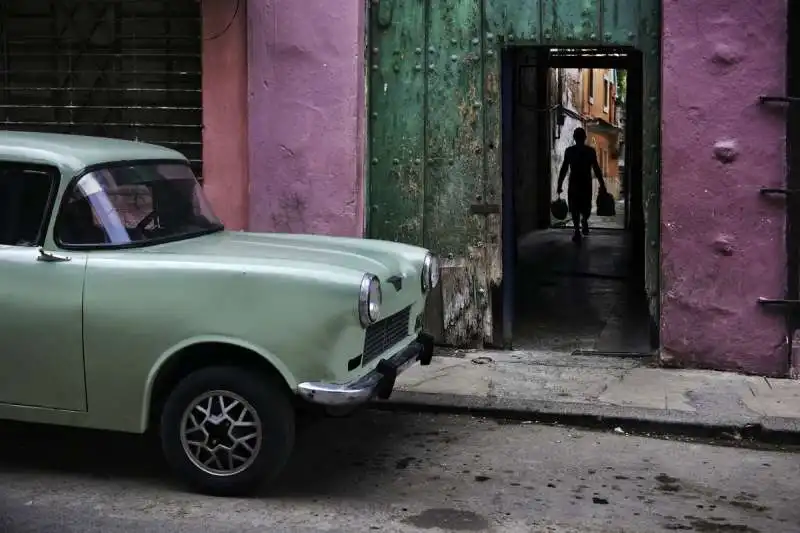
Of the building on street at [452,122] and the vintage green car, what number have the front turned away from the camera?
0

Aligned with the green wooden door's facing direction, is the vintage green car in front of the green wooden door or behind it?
in front

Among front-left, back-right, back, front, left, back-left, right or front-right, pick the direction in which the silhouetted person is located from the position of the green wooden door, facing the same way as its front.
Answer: back

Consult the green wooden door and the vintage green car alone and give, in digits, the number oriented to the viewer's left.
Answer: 0

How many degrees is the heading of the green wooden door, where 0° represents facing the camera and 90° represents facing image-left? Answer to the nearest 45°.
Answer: approximately 0°

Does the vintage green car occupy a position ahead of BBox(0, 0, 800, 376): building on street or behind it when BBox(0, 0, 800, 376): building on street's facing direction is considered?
ahead

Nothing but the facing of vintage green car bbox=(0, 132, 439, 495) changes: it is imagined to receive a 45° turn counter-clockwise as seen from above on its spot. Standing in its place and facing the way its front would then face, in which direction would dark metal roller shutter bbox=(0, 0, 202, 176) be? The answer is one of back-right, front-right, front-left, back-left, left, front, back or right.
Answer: left

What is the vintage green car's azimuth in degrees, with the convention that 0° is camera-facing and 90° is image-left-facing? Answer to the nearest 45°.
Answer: approximately 315°

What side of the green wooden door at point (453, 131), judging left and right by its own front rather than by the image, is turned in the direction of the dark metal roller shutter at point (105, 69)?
right

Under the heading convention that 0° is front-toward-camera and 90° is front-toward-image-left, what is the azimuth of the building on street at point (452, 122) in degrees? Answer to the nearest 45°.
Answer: approximately 0°

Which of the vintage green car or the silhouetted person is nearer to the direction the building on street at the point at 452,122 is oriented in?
the vintage green car
